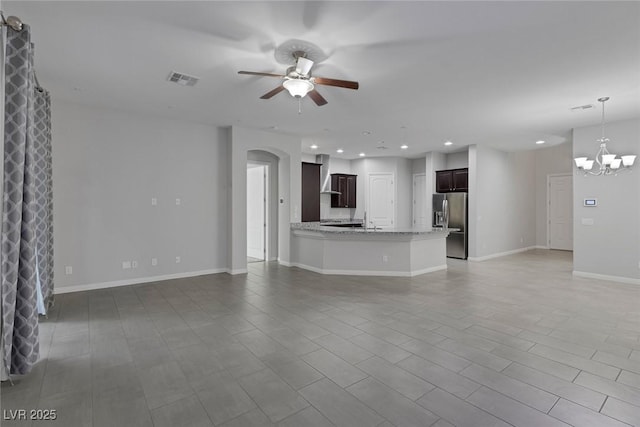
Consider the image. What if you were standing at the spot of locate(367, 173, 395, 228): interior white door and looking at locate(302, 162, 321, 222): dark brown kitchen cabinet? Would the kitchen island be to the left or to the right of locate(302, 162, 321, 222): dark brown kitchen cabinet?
left

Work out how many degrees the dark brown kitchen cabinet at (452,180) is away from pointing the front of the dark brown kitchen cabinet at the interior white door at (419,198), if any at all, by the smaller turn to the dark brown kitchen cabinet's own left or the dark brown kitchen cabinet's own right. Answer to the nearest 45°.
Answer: approximately 135° to the dark brown kitchen cabinet's own right

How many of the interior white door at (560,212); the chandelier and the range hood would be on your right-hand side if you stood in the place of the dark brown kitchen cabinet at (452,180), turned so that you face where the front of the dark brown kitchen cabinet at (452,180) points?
1

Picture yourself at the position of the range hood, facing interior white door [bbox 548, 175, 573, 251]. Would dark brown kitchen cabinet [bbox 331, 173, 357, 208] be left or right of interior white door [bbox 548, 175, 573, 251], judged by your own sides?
left

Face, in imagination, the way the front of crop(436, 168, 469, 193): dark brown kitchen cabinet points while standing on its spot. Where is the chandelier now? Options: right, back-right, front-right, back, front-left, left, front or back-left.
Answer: front-left

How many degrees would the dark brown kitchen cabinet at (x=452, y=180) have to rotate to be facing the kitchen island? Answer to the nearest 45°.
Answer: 0° — it already faces it

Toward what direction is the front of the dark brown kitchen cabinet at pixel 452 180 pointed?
toward the camera
